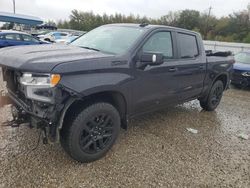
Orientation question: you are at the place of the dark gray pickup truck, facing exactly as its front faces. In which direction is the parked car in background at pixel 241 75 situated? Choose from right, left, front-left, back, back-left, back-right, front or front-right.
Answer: back

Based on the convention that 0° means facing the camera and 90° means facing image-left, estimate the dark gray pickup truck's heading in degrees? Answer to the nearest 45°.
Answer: approximately 45°
